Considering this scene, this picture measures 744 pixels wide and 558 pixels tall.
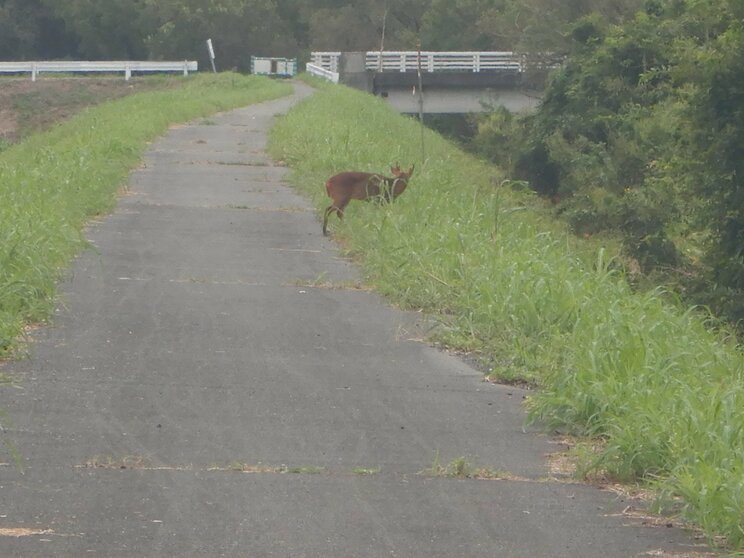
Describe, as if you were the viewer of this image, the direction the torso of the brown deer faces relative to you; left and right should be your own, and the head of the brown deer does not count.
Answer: facing to the right of the viewer
